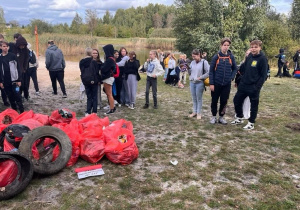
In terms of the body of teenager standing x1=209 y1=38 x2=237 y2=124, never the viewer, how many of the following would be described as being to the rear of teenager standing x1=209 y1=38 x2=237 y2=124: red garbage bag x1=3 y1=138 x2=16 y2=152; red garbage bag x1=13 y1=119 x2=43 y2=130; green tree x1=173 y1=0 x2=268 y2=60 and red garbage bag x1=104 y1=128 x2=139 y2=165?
1

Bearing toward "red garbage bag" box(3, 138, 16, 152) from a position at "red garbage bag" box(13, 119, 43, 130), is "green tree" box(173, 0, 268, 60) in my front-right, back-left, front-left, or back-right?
back-left

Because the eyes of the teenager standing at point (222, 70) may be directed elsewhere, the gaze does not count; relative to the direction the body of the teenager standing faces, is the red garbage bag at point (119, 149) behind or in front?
in front

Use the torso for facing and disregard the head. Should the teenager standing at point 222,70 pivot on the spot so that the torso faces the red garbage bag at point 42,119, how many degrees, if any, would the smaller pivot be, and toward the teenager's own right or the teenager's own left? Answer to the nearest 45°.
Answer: approximately 45° to the teenager's own right

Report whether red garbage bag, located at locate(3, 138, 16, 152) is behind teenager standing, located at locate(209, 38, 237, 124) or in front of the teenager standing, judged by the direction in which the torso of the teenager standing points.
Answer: in front

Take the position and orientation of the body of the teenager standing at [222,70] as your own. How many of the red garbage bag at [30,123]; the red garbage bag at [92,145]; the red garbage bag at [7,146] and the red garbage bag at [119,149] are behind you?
0

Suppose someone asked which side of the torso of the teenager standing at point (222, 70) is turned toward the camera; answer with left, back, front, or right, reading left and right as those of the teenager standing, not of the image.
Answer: front

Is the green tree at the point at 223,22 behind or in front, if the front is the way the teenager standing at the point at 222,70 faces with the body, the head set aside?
behind

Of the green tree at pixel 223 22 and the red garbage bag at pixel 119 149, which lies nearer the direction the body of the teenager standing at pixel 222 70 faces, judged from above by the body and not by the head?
the red garbage bag

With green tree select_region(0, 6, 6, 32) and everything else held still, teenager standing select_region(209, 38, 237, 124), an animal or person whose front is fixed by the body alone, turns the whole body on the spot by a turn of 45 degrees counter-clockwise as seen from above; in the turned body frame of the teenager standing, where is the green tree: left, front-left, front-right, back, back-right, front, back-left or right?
back

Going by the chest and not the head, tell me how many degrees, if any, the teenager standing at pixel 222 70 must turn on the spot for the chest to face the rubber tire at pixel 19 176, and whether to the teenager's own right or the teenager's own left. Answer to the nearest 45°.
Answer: approximately 45° to the teenager's own right

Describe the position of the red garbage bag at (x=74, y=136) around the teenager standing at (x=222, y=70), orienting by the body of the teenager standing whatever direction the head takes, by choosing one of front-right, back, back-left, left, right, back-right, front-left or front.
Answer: front-right

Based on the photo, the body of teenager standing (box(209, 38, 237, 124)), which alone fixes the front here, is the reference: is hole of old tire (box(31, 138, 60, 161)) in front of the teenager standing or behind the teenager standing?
in front

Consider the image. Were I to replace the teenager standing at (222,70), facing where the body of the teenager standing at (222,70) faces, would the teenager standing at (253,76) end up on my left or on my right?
on my left

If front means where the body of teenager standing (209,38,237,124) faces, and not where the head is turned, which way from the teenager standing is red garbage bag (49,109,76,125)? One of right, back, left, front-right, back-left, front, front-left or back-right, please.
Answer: front-right

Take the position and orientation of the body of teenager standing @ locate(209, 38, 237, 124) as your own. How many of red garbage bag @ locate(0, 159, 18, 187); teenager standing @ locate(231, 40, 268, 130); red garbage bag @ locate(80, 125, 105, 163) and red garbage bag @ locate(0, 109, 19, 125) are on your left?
1
